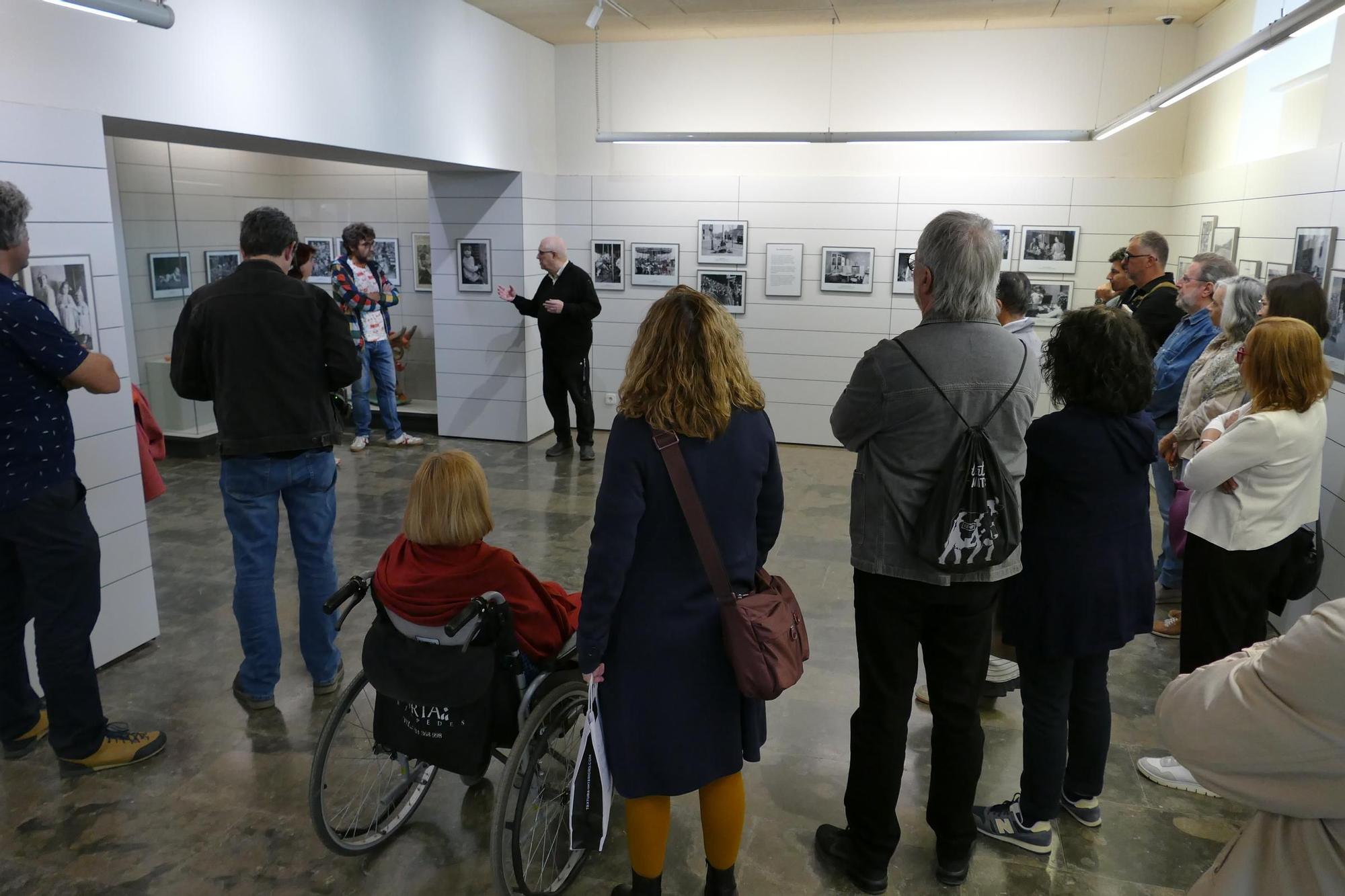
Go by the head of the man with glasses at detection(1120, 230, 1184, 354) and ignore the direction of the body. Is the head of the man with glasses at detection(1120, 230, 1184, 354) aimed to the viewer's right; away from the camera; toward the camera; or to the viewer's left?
to the viewer's left

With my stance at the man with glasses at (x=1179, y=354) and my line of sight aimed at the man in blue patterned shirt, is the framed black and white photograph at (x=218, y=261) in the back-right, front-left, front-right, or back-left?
front-right

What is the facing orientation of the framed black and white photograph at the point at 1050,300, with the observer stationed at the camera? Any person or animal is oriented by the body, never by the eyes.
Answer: facing the viewer

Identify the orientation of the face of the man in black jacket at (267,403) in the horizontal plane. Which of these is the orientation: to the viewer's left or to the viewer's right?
to the viewer's right

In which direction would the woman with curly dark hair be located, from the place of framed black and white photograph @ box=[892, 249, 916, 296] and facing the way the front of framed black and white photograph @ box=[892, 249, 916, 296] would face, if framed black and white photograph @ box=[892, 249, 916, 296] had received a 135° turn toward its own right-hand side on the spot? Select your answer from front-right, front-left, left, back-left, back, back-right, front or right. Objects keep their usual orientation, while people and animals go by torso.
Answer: back-left

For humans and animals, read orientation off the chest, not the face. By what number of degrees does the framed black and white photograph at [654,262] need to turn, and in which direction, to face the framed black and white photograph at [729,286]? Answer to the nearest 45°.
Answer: approximately 90° to its left

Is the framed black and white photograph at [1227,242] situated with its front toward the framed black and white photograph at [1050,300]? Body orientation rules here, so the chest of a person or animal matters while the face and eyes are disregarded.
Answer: no

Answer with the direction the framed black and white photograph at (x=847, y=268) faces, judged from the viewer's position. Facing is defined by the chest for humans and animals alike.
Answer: facing the viewer

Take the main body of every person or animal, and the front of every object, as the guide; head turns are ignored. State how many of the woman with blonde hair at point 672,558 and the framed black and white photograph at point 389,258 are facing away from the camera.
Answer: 1

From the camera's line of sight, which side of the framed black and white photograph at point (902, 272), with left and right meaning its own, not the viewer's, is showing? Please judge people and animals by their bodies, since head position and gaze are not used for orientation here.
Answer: front

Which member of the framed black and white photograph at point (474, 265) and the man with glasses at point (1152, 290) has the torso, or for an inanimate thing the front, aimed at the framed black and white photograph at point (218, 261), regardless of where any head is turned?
the man with glasses

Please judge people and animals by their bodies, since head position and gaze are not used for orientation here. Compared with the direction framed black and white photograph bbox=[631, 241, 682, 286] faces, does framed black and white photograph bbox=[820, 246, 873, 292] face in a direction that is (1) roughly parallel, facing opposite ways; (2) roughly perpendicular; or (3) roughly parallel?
roughly parallel

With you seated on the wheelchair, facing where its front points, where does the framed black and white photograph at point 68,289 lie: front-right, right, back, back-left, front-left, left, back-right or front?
left

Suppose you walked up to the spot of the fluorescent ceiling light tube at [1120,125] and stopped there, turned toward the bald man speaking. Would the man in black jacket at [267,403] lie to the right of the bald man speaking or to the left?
left

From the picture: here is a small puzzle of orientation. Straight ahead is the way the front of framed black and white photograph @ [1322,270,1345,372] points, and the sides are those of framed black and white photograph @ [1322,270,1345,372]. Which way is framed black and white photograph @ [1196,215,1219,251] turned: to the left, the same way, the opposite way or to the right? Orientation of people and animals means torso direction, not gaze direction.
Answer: the same way

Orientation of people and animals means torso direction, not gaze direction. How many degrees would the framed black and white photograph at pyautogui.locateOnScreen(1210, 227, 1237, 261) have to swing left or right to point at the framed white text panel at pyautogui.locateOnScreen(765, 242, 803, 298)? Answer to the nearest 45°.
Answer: approximately 45° to its right

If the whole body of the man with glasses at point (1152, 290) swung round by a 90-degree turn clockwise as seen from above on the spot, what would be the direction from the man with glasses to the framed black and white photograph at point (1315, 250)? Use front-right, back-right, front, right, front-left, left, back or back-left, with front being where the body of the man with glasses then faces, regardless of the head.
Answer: back-right

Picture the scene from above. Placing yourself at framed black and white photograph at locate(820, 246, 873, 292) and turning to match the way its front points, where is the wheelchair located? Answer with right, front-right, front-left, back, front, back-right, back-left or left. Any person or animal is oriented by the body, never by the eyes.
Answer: front

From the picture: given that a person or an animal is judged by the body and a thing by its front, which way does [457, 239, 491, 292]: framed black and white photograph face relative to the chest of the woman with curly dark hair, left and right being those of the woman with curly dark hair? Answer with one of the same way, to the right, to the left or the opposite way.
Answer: the opposite way

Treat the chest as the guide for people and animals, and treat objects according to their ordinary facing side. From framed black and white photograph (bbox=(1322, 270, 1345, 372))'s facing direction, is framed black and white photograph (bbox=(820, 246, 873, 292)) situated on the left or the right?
on its right

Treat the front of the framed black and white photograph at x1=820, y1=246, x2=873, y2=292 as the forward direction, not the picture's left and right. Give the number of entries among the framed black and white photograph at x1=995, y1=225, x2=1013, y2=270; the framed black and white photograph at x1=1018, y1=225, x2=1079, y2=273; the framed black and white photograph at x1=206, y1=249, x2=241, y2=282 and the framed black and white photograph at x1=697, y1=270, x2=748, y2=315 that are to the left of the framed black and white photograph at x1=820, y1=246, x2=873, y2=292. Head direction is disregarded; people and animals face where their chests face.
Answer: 2
